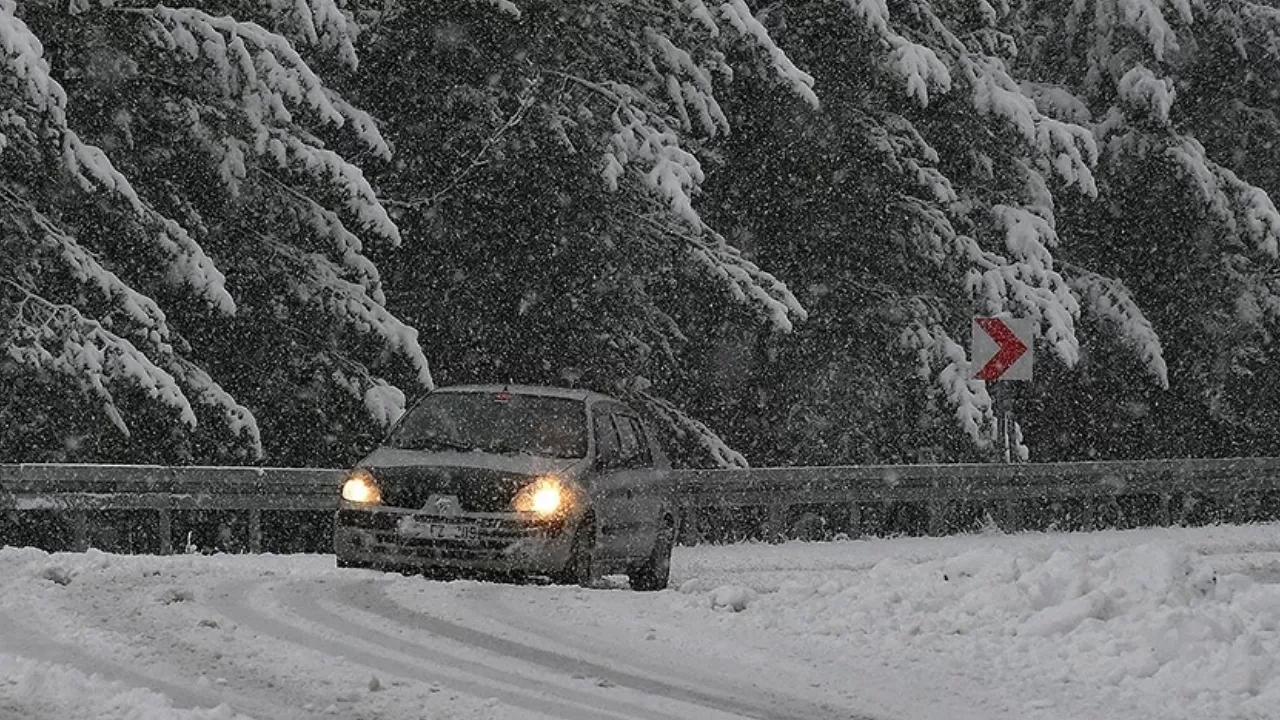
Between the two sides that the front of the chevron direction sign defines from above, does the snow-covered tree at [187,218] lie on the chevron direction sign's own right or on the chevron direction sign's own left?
on the chevron direction sign's own right

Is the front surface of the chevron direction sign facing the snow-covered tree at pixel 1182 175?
no

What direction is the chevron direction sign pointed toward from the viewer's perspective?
toward the camera

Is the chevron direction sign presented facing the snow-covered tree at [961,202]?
no

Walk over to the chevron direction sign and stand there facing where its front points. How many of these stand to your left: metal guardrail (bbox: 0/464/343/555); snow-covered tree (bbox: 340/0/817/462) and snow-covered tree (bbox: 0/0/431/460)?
0

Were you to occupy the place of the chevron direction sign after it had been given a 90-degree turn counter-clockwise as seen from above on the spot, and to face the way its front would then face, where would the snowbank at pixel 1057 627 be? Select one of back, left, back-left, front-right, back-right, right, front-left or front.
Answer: right

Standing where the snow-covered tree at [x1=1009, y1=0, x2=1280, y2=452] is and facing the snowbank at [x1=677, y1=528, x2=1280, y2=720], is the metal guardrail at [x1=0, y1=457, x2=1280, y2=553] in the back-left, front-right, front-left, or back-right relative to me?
front-right

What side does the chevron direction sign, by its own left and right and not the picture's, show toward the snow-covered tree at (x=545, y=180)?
right

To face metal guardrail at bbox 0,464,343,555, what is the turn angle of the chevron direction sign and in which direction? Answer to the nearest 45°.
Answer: approximately 45° to its right

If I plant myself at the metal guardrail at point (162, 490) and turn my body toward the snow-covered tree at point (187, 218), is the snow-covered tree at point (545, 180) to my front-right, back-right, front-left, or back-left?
front-right
